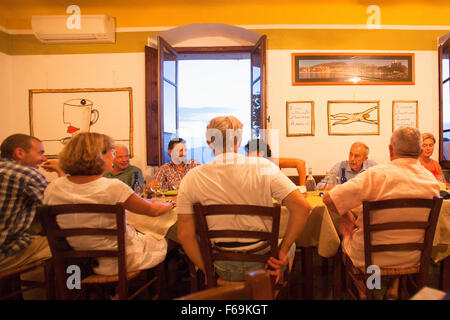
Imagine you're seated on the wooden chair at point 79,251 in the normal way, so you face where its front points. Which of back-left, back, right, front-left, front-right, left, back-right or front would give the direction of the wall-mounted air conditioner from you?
front-left

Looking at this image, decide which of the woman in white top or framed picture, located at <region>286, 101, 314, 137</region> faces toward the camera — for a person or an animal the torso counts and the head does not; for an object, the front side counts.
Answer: the framed picture

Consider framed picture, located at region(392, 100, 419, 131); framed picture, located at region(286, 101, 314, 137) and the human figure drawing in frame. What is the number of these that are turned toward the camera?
3

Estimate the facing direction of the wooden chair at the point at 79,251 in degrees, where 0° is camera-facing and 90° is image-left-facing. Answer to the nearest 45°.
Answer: approximately 225°

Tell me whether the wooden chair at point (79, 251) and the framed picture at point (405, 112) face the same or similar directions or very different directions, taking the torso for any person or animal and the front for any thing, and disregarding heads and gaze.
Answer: very different directions

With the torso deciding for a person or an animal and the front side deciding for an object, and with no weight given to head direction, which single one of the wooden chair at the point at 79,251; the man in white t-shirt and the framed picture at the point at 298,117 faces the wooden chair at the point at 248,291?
the framed picture

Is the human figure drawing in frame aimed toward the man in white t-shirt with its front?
yes

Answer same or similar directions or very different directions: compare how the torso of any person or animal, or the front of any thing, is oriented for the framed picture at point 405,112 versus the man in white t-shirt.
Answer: very different directions

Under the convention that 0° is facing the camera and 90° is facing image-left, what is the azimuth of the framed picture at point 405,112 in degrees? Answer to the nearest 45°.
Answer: approximately 0°

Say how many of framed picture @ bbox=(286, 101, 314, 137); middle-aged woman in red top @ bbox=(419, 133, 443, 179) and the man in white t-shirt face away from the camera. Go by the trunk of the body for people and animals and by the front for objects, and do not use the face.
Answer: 1

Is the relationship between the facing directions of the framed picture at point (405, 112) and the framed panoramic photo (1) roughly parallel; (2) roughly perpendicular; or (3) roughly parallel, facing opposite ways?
roughly parallel

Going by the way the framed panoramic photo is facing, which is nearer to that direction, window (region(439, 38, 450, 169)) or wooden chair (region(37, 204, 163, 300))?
the wooden chair

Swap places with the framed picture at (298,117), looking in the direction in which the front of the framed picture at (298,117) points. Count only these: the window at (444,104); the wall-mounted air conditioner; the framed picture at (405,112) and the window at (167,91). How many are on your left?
2

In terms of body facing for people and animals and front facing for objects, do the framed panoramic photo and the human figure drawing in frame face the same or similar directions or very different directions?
same or similar directions
